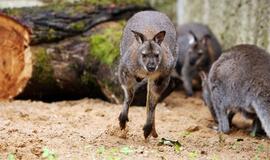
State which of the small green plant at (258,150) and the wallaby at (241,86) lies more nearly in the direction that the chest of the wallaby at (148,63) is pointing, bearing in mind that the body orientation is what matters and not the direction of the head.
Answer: the small green plant

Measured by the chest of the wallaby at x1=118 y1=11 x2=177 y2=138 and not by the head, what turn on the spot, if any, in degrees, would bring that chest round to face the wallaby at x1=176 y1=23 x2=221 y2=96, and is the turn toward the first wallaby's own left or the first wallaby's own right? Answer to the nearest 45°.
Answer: approximately 180°

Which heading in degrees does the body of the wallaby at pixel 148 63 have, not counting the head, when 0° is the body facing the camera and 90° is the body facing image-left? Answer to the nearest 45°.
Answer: approximately 0°

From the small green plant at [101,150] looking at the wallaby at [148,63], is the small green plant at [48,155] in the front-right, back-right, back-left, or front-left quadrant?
back-left

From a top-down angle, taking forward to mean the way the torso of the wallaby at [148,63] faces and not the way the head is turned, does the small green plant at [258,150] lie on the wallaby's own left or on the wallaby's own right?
on the wallaby's own left

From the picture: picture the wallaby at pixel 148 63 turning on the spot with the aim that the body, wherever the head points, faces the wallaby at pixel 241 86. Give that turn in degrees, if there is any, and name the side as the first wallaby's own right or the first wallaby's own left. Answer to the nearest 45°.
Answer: approximately 135° to the first wallaby's own left

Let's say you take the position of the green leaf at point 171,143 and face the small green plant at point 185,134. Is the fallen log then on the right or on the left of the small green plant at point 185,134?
left
